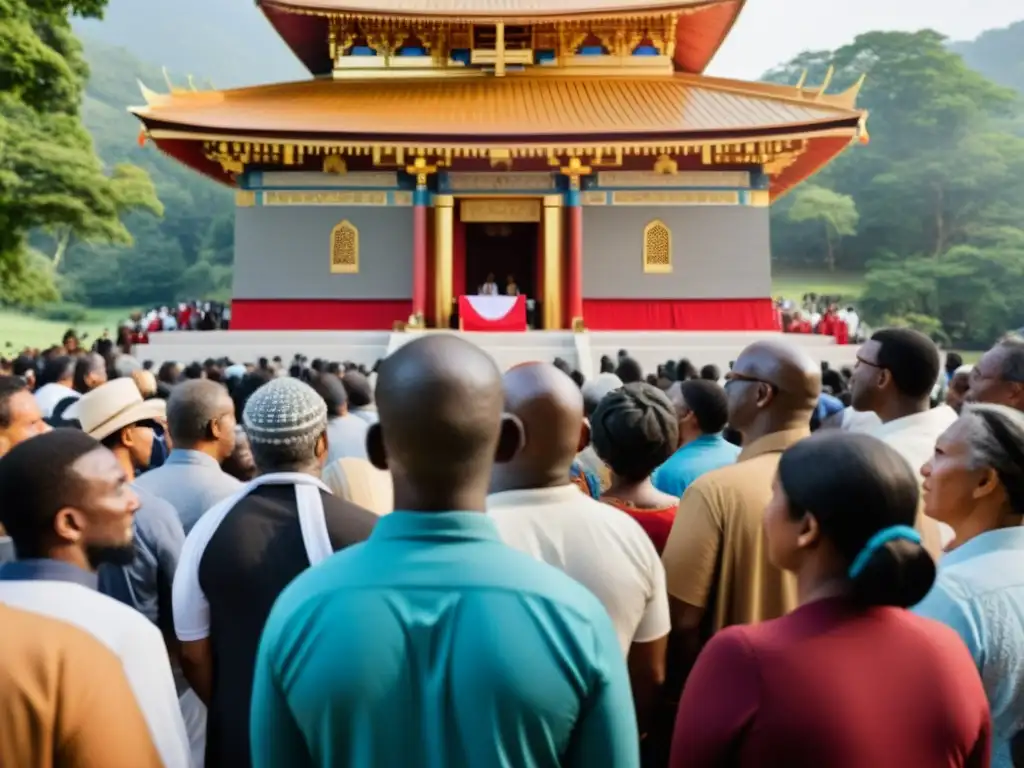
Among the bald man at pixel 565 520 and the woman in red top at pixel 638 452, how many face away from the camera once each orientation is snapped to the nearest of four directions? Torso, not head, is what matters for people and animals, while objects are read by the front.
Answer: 2

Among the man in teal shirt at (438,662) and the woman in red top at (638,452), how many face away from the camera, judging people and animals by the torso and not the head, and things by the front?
2

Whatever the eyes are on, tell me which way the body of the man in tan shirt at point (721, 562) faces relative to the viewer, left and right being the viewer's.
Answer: facing away from the viewer and to the left of the viewer

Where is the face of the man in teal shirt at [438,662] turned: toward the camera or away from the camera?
away from the camera

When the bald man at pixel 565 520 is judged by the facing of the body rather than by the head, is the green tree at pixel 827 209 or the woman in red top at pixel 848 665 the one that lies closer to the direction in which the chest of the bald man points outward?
the green tree

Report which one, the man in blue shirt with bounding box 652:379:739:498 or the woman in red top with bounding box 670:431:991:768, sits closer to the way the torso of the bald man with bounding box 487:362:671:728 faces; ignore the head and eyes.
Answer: the man in blue shirt

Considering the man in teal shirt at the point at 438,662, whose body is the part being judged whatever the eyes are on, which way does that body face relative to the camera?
away from the camera

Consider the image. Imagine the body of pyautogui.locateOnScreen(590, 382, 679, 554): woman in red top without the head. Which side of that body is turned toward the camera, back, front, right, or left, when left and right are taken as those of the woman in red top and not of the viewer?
back

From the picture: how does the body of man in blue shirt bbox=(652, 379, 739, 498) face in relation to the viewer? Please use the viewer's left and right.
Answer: facing away from the viewer and to the left of the viewer

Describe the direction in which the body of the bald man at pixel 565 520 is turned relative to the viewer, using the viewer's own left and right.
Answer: facing away from the viewer

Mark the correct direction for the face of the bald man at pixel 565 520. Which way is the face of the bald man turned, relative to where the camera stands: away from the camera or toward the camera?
away from the camera
